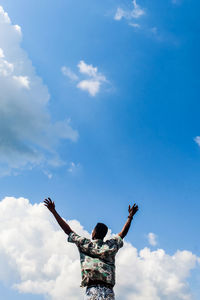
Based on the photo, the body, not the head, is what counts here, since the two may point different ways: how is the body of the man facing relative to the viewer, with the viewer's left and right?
facing away from the viewer
